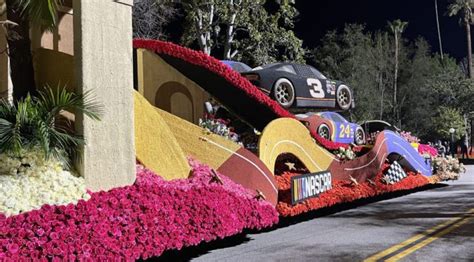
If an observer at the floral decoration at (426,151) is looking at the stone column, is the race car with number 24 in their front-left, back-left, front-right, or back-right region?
front-right

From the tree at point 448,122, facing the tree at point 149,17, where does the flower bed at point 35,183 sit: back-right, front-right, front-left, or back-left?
front-left

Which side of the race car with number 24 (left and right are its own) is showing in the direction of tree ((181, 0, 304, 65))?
left

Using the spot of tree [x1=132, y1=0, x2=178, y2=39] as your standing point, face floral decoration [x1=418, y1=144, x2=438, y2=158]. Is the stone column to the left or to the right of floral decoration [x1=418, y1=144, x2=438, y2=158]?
right
